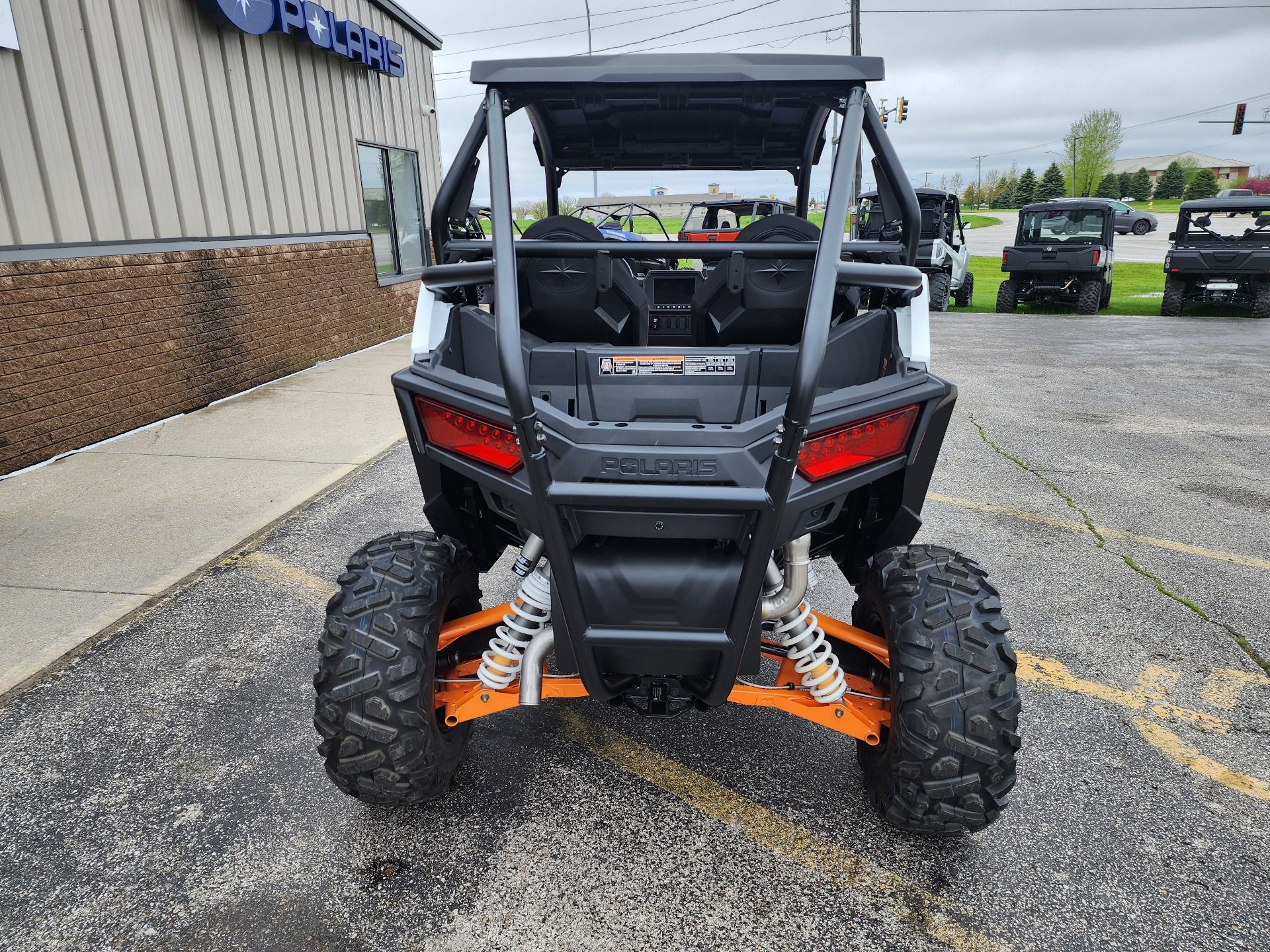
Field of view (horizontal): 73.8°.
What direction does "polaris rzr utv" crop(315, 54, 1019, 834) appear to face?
away from the camera

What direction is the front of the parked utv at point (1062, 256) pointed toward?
away from the camera

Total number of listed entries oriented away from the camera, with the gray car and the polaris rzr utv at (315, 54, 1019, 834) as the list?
1

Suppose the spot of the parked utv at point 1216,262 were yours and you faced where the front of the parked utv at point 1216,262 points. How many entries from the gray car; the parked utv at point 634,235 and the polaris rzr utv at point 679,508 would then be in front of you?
1

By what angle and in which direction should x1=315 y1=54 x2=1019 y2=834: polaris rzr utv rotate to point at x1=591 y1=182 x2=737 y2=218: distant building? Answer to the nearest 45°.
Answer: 0° — it already faces it

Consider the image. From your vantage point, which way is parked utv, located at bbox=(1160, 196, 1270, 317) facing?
away from the camera

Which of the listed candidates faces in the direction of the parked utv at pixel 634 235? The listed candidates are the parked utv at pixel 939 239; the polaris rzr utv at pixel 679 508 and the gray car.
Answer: the polaris rzr utv

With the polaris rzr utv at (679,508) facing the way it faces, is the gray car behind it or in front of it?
in front

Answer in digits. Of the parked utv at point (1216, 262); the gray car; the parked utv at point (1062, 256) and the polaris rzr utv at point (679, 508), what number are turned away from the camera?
3

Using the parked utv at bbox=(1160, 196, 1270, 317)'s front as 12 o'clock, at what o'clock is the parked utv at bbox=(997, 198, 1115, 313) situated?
the parked utv at bbox=(997, 198, 1115, 313) is roughly at 9 o'clock from the parked utv at bbox=(1160, 196, 1270, 317).

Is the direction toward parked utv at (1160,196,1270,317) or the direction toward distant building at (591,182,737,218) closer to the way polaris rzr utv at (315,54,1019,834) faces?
the distant building
